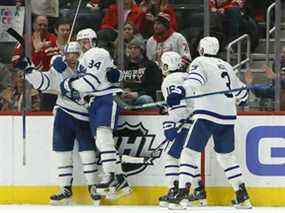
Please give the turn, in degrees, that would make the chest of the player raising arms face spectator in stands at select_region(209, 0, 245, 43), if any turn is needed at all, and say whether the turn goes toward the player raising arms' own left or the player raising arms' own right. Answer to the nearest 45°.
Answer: approximately 90° to the player raising arms' own left

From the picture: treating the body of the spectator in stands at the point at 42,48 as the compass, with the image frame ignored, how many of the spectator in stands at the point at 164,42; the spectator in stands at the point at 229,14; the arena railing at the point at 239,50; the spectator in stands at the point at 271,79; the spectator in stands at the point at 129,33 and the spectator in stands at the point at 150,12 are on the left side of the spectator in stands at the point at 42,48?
6

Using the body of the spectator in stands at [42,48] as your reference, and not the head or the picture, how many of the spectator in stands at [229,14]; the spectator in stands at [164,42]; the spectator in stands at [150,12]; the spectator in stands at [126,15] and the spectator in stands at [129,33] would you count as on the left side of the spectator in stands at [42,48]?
5

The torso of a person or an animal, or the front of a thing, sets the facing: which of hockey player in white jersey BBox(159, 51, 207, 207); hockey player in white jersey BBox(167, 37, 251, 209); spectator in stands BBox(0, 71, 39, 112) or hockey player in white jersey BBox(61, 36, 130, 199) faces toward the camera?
the spectator in stands
